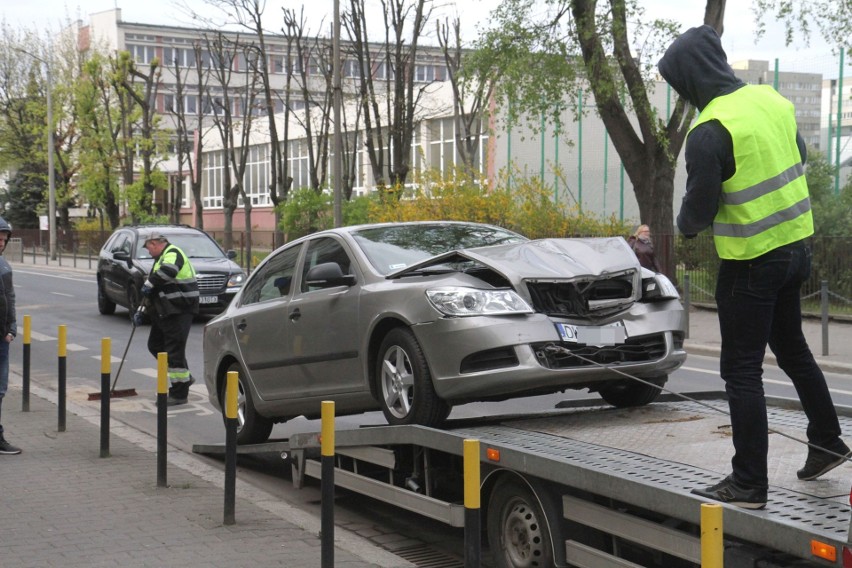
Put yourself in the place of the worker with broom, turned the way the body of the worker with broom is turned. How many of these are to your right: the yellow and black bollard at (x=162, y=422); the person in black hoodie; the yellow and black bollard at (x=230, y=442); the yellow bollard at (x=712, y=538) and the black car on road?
1

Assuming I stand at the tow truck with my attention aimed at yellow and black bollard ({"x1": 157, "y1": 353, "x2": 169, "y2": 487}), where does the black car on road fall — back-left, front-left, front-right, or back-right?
front-right

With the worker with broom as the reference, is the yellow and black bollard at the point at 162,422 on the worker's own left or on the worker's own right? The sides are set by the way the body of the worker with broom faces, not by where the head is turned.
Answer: on the worker's own left

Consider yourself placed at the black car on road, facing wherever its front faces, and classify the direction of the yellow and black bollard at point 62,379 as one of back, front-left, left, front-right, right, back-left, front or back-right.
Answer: front-right

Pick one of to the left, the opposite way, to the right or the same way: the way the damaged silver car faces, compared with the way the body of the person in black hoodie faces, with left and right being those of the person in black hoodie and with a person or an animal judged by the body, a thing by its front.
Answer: the opposite way

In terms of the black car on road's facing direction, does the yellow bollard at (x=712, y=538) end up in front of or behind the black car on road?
in front

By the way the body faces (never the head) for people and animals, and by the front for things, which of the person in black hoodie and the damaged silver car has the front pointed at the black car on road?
the person in black hoodie

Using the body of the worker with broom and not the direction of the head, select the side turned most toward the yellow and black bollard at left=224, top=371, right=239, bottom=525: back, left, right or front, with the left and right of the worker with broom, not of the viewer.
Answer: left

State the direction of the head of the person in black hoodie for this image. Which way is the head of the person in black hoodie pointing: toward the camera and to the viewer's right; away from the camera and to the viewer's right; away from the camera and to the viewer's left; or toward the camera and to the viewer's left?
away from the camera and to the viewer's left

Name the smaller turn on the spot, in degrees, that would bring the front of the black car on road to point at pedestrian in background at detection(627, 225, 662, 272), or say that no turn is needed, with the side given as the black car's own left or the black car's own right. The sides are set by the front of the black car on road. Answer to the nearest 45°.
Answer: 0° — it already faces them

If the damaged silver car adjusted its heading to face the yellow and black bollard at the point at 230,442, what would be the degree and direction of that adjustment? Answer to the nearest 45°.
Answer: approximately 135° to its right

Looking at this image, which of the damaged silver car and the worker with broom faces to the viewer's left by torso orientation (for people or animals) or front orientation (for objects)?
the worker with broom

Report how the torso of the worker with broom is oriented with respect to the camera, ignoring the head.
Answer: to the viewer's left

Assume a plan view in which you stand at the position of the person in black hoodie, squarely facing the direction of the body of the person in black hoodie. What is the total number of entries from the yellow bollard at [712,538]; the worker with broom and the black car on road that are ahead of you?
2

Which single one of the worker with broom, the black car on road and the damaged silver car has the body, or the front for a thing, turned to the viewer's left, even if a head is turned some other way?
the worker with broom

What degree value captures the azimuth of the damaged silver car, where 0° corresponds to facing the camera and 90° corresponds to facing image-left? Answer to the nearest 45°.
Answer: approximately 315°
